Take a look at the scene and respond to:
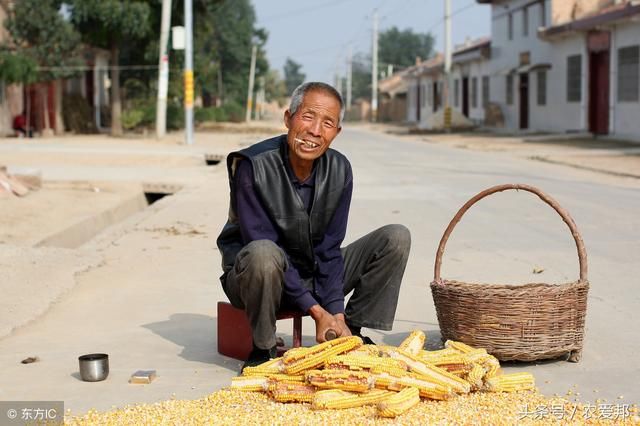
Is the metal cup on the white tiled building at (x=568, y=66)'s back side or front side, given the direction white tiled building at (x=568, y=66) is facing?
on the front side

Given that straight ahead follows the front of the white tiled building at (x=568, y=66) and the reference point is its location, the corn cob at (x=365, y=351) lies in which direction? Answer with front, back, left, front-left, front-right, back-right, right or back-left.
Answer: front-left

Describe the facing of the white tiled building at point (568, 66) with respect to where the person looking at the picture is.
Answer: facing the viewer and to the left of the viewer

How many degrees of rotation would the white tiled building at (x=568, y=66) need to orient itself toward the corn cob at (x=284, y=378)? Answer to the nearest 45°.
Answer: approximately 45° to its left

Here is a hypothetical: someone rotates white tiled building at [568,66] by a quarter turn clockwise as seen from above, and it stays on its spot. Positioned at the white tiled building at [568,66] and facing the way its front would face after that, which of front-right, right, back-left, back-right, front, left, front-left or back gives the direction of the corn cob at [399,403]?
back-left

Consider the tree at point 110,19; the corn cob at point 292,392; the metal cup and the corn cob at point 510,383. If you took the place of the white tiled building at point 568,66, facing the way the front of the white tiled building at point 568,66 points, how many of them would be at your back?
0

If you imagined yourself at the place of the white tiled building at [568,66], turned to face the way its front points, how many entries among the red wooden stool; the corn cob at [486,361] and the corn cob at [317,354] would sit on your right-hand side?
0

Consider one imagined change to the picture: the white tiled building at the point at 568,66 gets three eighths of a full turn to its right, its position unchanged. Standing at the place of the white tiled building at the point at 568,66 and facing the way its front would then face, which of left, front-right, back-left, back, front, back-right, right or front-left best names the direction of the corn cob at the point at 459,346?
back

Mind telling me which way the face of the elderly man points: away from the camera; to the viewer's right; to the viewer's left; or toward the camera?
toward the camera

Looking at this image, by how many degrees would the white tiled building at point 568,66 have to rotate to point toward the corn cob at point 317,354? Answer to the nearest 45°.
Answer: approximately 45° to its left

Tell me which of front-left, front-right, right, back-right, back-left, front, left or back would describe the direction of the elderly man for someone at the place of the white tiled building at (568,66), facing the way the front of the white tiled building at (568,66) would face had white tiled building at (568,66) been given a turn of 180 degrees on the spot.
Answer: back-right

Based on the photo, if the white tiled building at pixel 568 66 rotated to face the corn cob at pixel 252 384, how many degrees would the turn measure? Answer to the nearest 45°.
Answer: approximately 45° to its left
